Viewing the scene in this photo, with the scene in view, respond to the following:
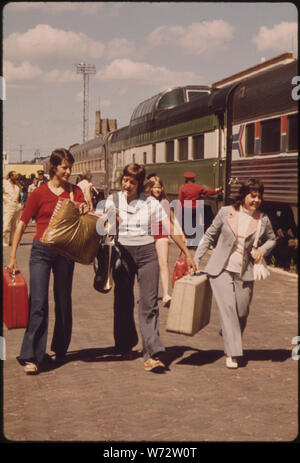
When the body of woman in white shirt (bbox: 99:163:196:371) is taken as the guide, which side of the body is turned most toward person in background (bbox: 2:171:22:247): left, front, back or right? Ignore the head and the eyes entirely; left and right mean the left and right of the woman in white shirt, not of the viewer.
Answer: back

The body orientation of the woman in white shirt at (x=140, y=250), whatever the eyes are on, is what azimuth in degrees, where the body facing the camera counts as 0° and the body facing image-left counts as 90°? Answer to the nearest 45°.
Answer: approximately 0°

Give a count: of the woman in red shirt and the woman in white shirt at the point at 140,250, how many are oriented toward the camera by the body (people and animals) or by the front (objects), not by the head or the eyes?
2

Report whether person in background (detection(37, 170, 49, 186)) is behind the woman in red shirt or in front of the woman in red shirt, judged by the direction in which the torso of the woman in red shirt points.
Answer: behind

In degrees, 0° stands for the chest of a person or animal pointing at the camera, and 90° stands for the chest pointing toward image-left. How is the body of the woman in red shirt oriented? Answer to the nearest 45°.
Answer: approximately 0°

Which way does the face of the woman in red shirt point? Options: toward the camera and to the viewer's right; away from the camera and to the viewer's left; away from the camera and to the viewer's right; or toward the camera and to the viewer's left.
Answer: toward the camera and to the viewer's right

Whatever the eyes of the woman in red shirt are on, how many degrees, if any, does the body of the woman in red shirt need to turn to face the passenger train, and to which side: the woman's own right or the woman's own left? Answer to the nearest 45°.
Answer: approximately 135° to the woman's own left

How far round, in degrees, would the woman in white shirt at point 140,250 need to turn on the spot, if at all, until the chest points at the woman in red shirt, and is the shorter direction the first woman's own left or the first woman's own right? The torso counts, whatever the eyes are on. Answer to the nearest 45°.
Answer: approximately 90° to the first woman's own right

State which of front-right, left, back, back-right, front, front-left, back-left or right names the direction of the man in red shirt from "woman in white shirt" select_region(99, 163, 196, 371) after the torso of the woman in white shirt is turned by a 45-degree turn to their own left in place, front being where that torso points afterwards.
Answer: back-left

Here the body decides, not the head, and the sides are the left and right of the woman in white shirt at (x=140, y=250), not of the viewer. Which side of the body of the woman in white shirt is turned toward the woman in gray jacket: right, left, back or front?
left

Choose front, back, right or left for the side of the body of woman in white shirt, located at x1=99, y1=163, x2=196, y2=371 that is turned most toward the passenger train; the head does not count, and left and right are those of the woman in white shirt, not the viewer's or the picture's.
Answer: back

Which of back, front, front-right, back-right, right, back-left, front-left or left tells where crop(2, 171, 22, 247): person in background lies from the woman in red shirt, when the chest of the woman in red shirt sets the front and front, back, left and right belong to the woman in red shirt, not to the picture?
back

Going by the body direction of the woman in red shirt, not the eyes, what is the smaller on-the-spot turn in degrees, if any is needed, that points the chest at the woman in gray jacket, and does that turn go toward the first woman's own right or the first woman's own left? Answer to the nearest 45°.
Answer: approximately 90° to the first woman's own left
